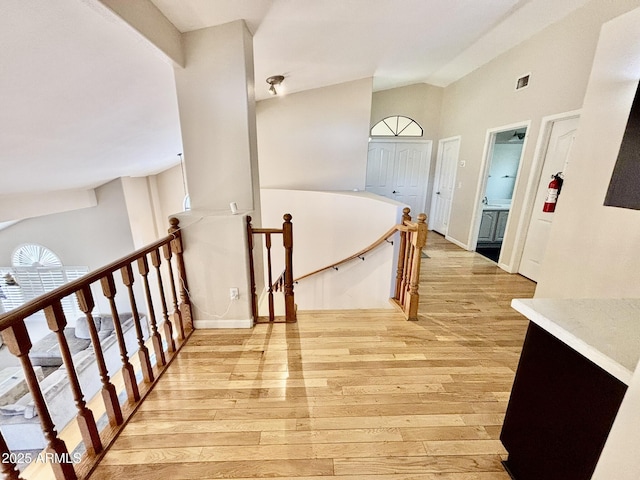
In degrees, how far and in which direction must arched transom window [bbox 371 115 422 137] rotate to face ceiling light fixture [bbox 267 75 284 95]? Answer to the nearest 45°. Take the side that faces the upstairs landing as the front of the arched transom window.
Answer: approximately 45° to its right

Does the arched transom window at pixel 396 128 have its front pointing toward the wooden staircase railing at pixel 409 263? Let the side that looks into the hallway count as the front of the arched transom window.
yes

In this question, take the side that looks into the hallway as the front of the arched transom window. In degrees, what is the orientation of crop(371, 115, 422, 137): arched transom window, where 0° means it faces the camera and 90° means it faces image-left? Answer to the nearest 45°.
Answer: approximately 0°

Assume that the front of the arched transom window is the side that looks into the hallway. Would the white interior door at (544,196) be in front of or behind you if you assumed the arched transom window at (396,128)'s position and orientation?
in front

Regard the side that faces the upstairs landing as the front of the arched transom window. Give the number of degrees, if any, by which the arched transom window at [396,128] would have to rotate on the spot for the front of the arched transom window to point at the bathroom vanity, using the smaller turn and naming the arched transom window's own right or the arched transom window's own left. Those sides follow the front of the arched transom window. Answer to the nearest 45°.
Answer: approximately 90° to the arched transom window's own left

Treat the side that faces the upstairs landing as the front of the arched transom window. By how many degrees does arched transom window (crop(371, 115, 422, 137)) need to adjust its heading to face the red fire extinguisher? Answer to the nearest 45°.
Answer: approximately 45° to its left

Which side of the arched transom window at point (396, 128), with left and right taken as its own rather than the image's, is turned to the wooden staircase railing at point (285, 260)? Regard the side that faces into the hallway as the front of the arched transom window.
front

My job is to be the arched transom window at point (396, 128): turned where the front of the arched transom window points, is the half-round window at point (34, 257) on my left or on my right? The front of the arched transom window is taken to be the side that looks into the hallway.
on my right
